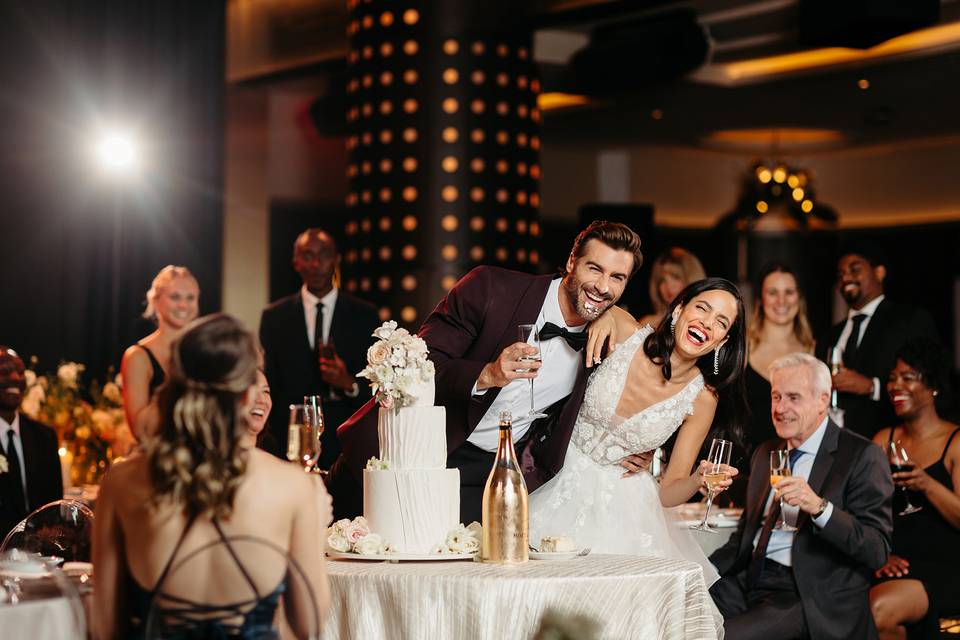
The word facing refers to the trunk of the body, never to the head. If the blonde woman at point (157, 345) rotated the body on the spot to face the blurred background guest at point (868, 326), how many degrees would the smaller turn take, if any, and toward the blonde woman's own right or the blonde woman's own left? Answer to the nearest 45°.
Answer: approximately 45° to the blonde woman's own left

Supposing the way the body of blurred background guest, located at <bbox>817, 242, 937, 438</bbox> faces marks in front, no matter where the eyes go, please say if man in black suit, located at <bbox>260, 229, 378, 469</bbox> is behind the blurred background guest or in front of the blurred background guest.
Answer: in front

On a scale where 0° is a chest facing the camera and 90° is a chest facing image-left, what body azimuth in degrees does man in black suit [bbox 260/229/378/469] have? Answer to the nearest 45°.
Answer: approximately 0°

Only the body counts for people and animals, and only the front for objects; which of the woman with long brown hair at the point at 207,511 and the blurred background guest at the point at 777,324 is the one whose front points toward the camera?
the blurred background guest

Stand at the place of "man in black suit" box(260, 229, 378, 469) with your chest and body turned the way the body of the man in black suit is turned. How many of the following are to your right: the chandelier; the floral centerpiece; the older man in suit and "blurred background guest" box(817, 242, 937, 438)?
1

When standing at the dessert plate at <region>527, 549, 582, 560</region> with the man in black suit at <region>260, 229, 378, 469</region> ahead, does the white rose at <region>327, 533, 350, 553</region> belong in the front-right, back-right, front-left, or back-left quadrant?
front-left

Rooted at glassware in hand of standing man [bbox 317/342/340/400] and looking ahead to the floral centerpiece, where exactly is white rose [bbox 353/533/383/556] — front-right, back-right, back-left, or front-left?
back-left

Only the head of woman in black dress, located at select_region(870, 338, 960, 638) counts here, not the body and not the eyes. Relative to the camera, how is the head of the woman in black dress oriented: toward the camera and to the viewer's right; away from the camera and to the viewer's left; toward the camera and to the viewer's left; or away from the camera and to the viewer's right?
toward the camera and to the viewer's left

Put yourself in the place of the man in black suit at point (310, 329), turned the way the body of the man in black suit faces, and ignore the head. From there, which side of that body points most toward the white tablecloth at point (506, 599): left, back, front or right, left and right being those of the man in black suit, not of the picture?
front

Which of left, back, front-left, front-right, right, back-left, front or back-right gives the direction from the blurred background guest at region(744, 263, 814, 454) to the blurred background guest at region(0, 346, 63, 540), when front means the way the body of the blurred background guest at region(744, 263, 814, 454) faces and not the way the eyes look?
front-right

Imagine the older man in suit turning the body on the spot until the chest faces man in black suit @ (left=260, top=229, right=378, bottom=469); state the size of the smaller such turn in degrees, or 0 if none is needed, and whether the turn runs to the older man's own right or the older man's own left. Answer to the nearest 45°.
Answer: approximately 90° to the older man's own right

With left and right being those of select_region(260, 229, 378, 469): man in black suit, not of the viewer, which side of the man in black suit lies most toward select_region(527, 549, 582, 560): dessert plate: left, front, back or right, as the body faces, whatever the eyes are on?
front

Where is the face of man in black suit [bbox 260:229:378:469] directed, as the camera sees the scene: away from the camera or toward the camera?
toward the camera

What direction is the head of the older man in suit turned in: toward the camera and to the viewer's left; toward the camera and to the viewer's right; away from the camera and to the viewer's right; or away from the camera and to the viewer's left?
toward the camera and to the viewer's left

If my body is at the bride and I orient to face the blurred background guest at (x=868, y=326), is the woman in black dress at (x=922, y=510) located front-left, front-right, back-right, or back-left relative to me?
front-right

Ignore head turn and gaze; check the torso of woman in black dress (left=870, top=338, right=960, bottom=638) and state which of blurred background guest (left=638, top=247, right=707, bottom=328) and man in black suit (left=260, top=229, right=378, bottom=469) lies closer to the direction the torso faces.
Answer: the man in black suit

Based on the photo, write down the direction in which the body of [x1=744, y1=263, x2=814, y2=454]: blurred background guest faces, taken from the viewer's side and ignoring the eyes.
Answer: toward the camera
